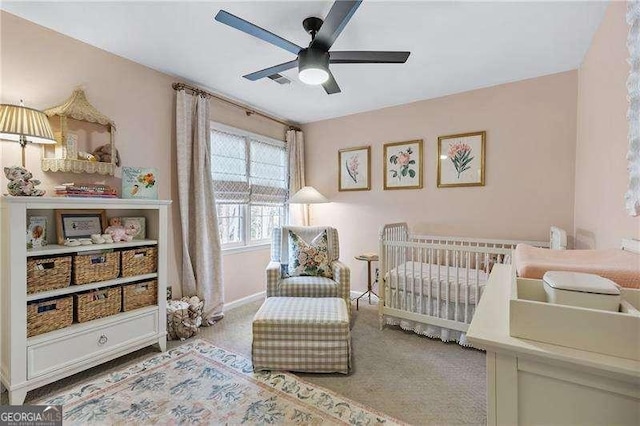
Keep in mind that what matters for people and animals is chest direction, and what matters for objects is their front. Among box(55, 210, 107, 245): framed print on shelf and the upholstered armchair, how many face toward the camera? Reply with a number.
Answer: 2

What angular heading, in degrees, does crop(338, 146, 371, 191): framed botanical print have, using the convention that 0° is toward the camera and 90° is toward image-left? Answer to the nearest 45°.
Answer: approximately 45°

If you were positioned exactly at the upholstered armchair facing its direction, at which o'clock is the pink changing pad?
The pink changing pad is roughly at 11 o'clock from the upholstered armchair.

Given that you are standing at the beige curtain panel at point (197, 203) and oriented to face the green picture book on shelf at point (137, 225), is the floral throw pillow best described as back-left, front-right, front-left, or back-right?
back-left

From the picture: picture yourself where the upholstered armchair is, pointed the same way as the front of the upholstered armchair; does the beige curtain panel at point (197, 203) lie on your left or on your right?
on your right

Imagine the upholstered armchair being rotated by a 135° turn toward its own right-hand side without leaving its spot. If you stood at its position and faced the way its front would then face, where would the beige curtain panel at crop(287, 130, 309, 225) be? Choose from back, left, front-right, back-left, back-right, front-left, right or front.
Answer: front-right
